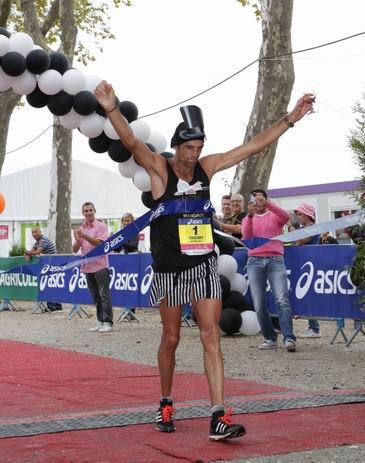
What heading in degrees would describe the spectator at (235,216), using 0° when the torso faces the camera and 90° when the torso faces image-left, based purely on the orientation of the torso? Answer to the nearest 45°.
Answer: approximately 45°

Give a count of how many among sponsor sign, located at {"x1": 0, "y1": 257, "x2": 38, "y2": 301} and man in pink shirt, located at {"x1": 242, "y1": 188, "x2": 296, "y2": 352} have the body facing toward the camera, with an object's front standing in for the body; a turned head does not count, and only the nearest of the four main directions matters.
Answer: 2

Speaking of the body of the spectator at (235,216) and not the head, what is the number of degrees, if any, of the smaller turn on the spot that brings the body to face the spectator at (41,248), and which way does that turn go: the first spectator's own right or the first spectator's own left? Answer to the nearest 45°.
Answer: approximately 90° to the first spectator's own right

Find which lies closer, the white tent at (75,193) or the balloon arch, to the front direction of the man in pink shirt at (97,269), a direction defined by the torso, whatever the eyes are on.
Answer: the balloon arch

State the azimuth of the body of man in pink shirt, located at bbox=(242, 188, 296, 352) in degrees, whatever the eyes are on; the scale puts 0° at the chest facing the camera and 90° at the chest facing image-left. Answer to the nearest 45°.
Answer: approximately 0°
